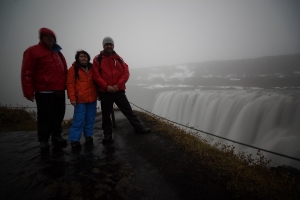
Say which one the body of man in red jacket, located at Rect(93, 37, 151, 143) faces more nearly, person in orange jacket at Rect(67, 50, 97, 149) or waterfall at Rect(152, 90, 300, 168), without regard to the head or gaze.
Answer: the person in orange jacket

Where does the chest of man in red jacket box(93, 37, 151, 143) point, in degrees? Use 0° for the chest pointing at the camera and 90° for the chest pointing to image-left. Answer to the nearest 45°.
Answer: approximately 0°

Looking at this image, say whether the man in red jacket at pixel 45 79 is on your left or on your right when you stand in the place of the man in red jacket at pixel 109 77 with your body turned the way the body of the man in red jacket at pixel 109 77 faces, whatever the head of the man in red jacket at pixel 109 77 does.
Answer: on your right

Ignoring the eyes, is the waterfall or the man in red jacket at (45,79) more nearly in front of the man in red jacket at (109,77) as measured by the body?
the man in red jacket

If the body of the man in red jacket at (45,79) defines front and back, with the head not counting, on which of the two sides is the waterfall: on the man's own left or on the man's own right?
on the man's own left

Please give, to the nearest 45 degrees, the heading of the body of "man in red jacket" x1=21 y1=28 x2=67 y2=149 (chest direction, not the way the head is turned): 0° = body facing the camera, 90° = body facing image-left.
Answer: approximately 315°

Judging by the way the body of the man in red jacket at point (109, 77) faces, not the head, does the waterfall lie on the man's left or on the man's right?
on the man's left
